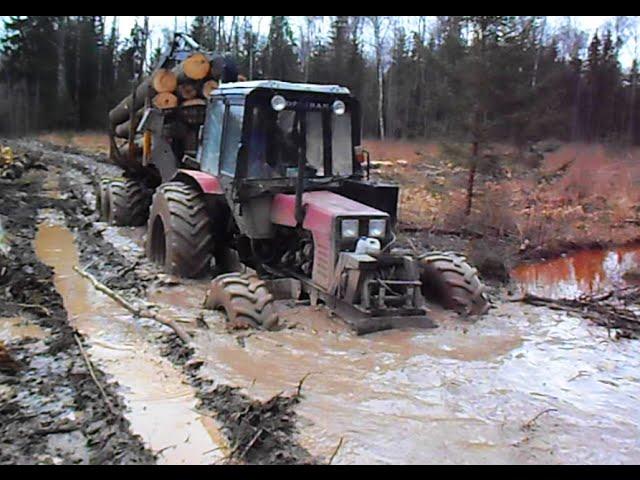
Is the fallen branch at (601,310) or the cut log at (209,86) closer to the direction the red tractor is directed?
the fallen branch

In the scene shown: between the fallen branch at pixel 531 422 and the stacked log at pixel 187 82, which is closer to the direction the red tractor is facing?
the fallen branch

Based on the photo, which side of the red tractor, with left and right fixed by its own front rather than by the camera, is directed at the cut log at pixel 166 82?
back

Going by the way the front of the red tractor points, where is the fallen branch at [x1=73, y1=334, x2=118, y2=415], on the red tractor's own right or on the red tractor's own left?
on the red tractor's own right

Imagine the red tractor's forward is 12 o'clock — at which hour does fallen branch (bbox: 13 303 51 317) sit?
The fallen branch is roughly at 4 o'clock from the red tractor.

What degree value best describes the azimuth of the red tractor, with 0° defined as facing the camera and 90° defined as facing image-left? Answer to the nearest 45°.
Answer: approximately 315°

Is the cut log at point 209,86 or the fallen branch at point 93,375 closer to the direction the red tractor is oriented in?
the fallen branch

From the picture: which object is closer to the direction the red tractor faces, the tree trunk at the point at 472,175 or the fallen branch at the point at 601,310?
the fallen branch

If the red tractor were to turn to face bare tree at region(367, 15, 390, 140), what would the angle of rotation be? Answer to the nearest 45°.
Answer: approximately 135° to its left

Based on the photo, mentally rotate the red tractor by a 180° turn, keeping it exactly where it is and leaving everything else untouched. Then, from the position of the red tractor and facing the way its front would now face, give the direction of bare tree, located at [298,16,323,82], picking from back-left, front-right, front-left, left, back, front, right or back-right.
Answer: front-right
